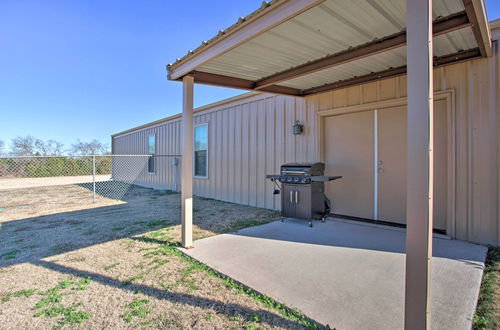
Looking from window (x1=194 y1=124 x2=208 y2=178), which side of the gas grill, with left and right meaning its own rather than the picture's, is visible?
right

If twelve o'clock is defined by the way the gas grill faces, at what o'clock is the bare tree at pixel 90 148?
The bare tree is roughly at 3 o'clock from the gas grill.

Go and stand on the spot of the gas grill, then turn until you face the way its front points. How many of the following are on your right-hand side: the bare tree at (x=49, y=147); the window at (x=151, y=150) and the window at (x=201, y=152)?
3

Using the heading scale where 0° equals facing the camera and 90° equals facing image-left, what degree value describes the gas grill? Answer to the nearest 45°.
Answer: approximately 45°

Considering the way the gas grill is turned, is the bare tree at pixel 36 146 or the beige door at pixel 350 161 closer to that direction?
the bare tree

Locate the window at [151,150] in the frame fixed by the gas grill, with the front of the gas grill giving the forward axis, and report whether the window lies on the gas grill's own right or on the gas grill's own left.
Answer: on the gas grill's own right

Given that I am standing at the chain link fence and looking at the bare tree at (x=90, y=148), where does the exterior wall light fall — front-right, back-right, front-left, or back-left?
back-right
